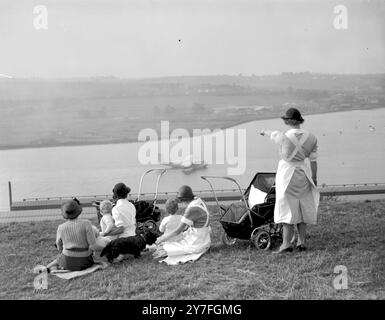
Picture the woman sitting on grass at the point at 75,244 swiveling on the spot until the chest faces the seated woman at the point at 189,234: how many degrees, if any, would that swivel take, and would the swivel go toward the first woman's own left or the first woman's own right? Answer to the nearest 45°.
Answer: approximately 90° to the first woman's own right

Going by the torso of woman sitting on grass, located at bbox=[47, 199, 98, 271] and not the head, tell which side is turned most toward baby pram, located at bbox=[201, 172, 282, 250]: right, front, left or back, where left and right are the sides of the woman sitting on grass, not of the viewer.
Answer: right

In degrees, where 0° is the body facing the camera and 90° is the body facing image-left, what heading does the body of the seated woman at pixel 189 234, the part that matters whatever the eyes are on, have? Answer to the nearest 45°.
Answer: approximately 135°

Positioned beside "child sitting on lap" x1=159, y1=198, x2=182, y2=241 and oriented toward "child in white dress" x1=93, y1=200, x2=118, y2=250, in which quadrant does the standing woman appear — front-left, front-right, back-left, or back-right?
back-left

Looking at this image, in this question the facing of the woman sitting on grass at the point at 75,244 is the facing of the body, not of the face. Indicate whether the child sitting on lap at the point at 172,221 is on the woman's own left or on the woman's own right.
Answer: on the woman's own right

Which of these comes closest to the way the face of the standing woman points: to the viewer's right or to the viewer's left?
to the viewer's left

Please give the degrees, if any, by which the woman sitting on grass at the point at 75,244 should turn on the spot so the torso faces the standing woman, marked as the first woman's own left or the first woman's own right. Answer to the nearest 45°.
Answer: approximately 90° to the first woman's own right

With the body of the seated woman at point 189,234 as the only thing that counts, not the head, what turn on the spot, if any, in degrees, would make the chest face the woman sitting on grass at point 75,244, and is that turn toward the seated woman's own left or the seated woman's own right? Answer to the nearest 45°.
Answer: approximately 45° to the seated woman's own left

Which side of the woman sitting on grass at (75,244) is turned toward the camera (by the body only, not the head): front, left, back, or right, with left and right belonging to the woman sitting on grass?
back

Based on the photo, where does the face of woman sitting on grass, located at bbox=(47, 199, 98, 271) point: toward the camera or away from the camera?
away from the camera
